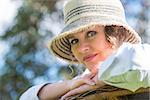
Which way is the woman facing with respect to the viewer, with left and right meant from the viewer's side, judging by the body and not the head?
facing the viewer and to the left of the viewer
